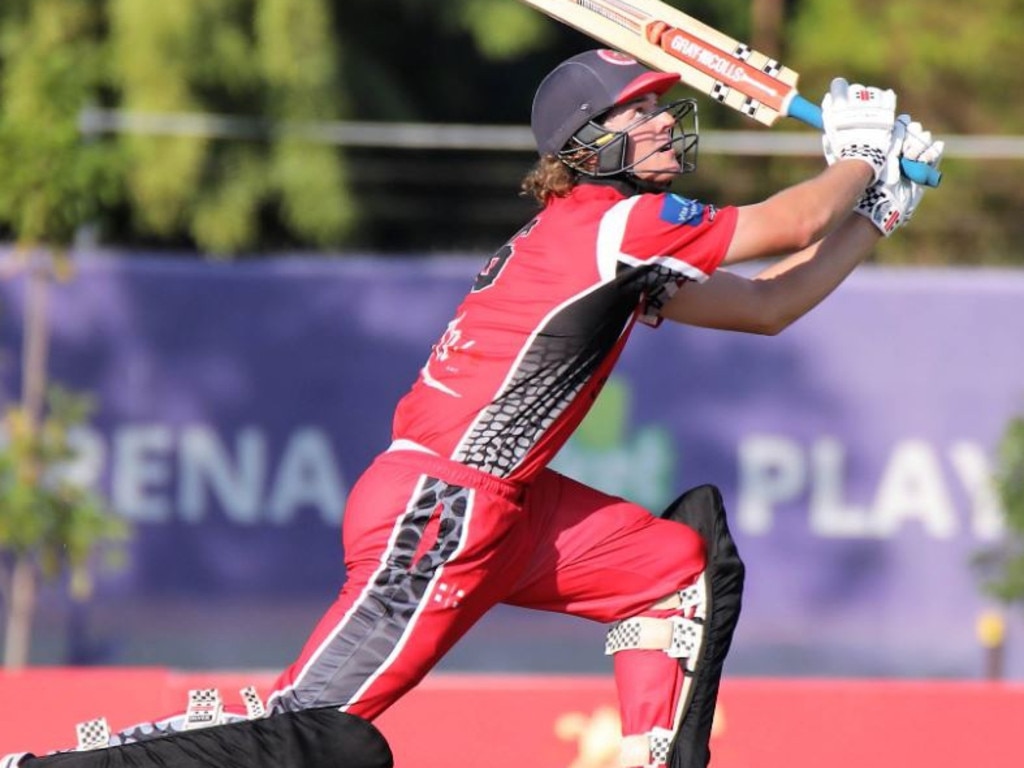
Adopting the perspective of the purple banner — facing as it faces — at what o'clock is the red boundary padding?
The red boundary padding is roughly at 12 o'clock from the purple banner.

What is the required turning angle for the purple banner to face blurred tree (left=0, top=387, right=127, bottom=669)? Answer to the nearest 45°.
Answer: approximately 90° to its right

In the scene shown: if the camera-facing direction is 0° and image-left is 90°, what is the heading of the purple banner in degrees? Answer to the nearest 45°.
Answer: approximately 0°
